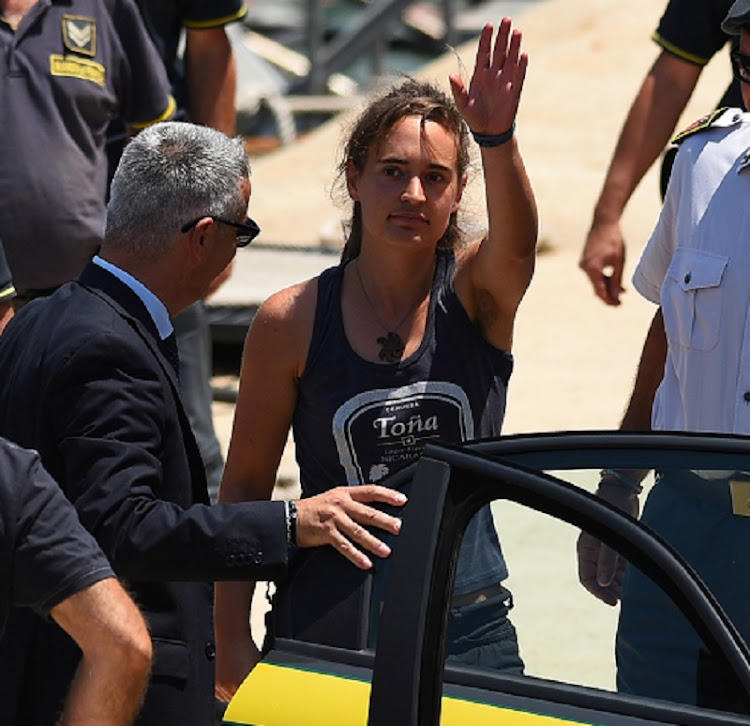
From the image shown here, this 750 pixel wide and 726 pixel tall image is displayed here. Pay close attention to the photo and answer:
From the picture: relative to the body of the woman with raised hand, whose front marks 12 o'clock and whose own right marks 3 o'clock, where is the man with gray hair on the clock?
The man with gray hair is roughly at 2 o'clock from the woman with raised hand.

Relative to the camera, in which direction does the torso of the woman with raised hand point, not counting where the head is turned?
toward the camera

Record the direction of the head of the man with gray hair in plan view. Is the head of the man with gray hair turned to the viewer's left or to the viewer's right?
to the viewer's right
